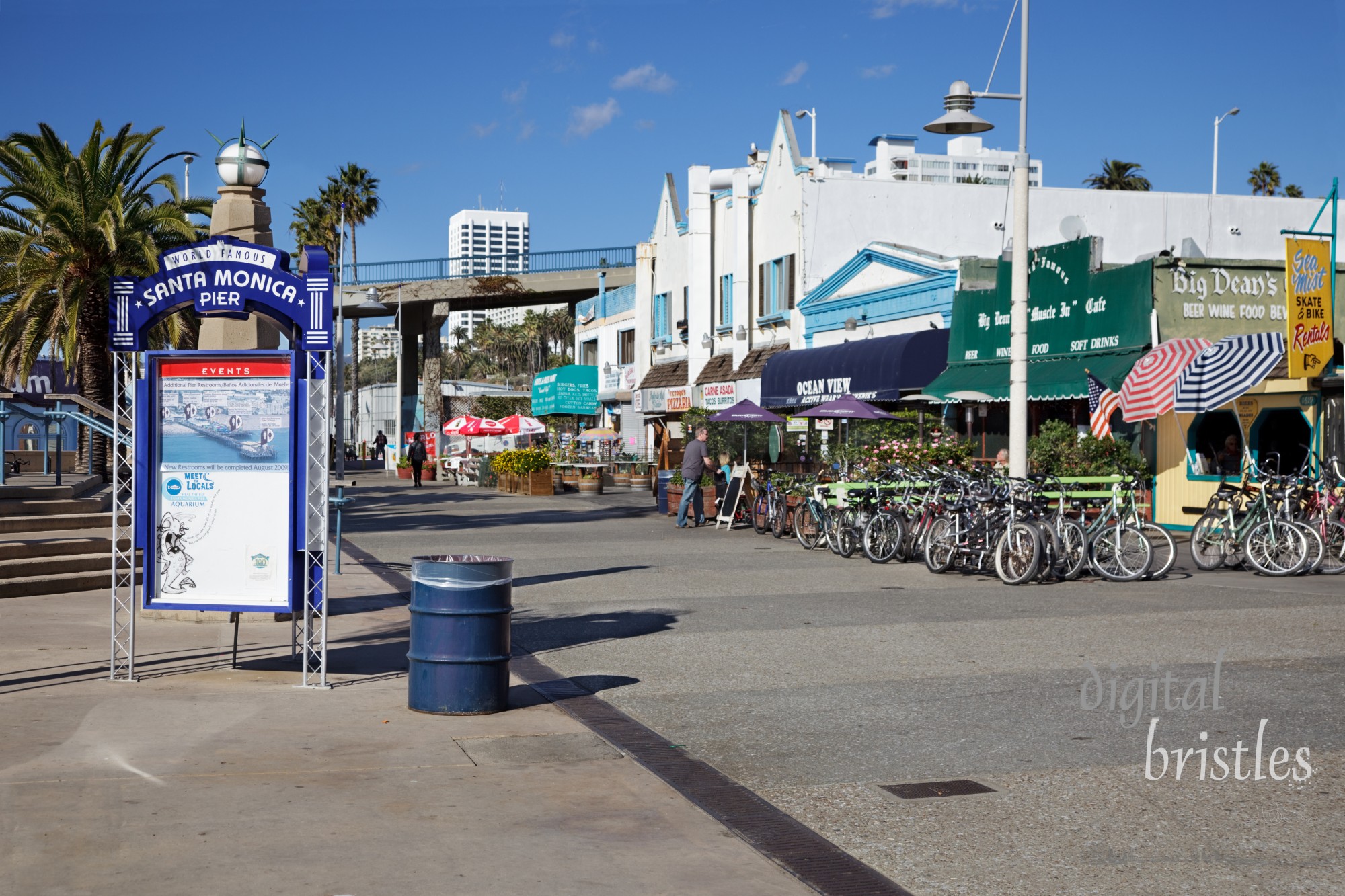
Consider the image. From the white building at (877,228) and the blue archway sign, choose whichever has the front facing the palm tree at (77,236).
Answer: the white building

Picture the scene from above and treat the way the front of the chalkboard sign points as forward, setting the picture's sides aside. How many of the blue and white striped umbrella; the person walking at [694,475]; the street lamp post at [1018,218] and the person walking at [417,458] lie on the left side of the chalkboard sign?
2

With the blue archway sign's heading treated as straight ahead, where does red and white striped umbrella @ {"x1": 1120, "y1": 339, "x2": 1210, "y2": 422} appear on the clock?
The red and white striped umbrella is roughly at 8 o'clock from the blue archway sign.

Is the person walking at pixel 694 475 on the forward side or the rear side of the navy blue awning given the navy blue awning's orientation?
on the forward side

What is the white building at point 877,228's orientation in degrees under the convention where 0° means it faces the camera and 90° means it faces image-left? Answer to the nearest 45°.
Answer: approximately 45°

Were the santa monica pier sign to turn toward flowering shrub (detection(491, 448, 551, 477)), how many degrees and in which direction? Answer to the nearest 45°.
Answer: approximately 180°

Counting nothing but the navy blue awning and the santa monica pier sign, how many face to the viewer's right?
0

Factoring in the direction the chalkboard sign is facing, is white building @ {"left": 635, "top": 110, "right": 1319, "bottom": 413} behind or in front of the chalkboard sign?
behind

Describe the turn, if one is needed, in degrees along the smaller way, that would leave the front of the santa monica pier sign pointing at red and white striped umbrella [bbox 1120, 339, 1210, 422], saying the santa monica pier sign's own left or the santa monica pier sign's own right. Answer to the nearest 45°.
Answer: approximately 135° to the santa monica pier sign's own left

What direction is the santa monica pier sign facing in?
toward the camera

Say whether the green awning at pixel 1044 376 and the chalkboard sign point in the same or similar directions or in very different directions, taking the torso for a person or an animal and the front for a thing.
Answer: same or similar directions

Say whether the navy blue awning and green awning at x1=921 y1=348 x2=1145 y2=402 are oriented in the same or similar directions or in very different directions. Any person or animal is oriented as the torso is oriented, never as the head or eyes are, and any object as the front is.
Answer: same or similar directions

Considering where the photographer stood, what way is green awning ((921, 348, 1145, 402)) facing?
facing the viewer and to the left of the viewer

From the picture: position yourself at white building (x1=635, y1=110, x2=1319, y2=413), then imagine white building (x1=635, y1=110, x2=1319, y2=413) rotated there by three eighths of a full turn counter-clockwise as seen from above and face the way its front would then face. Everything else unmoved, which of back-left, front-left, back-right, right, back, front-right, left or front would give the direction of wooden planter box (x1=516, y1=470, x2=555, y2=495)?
back

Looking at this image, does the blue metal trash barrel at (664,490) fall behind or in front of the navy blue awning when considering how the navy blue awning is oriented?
in front

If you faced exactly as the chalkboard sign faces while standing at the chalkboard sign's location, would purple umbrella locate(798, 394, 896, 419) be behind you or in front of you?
behind

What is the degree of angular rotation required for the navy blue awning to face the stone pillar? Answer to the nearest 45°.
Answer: approximately 45° to its left

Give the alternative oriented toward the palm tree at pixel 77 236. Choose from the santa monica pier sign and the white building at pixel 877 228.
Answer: the white building

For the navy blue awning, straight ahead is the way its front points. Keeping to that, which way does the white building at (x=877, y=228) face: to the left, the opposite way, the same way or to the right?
the same way

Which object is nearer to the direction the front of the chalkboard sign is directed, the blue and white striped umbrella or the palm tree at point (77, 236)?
the palm tree

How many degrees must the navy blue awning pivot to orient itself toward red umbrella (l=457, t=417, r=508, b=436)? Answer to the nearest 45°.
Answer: approximately 90° to its right

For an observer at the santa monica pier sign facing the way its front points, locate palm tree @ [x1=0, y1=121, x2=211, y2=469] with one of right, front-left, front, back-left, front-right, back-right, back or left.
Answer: back

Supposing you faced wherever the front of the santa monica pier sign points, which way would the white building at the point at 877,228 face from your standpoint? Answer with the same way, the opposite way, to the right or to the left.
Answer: to the right

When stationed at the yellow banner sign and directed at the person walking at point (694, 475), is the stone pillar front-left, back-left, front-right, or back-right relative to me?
front-left
